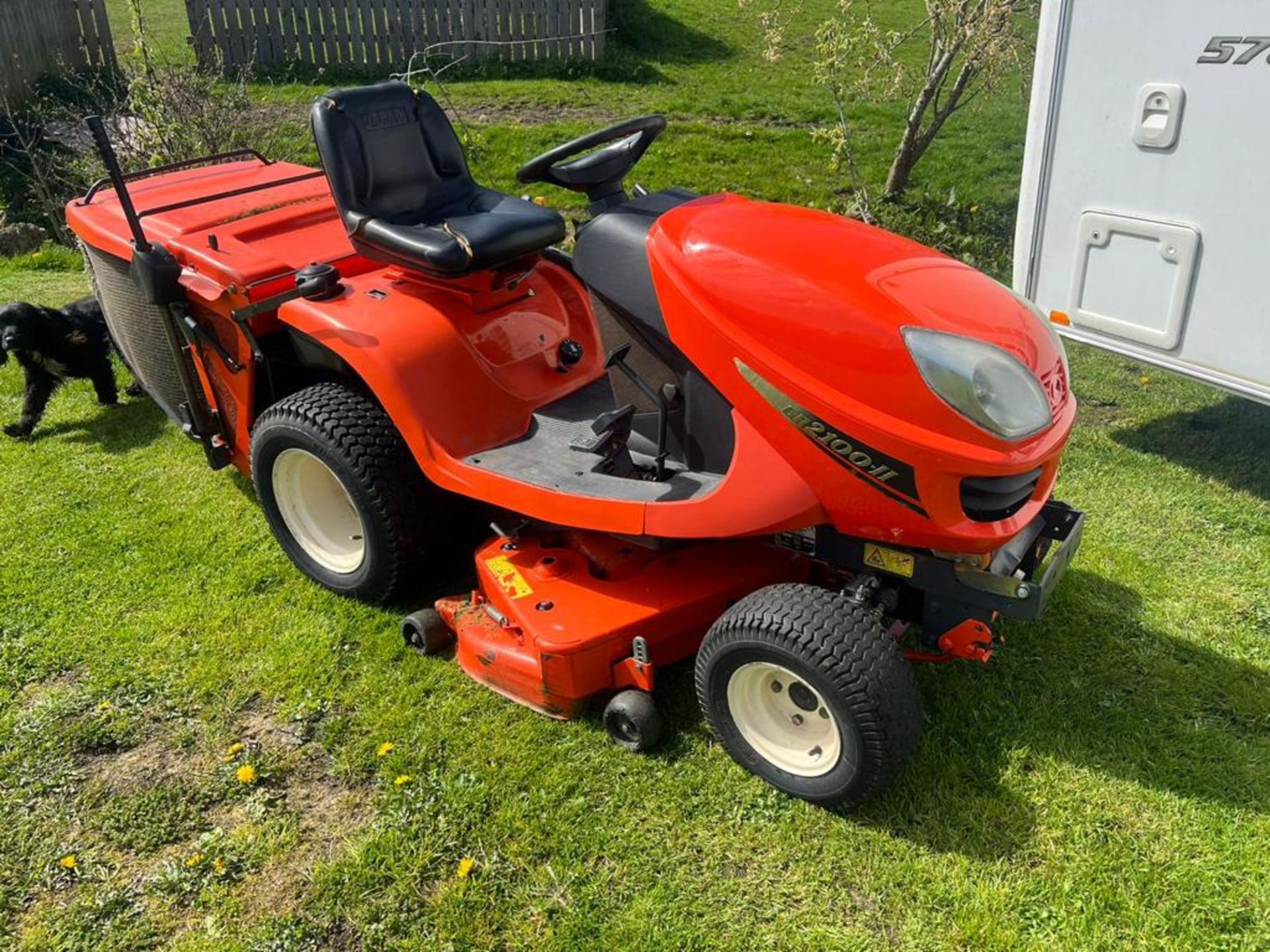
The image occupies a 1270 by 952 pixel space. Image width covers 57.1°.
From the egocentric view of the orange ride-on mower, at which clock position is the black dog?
The black dog is roughly at 6 o'clock from the orange ride-on mower.

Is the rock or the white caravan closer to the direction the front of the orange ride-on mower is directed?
the white caravan

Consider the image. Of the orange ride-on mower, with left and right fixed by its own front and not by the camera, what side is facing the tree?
left

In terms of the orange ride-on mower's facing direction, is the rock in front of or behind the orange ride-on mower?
behind

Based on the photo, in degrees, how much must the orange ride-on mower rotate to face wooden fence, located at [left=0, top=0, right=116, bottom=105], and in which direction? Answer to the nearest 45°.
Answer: approximately 180°

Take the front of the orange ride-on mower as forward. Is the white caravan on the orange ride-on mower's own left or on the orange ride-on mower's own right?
on the orange ride-on mower's own left

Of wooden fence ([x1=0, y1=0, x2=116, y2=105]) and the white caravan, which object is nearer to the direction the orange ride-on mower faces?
the white caravan

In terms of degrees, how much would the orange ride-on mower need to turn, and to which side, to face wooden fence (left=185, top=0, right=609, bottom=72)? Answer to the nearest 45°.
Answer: approximately 135° to its left
